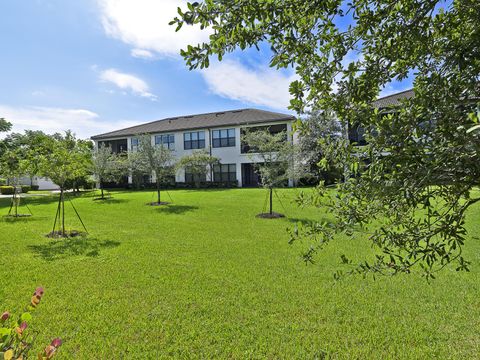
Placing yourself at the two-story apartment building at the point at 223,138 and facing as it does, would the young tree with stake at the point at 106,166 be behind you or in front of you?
in front

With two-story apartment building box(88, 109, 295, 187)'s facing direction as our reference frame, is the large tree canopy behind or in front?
in front

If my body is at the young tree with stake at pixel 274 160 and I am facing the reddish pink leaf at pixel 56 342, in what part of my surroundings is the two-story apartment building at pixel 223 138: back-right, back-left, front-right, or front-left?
back-right

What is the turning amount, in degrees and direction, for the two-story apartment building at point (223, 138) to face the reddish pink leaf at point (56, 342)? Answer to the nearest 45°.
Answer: approximately 45° to its left

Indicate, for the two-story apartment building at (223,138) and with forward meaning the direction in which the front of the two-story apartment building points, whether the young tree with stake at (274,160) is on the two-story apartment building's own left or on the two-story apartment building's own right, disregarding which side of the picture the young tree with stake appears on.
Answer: on the two-story apartment building's own left

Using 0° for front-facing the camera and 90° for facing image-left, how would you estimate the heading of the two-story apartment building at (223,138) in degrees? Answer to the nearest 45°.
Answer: approximately 45°

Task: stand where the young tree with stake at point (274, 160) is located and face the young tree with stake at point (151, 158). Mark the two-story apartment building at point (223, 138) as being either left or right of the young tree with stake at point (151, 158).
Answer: right
